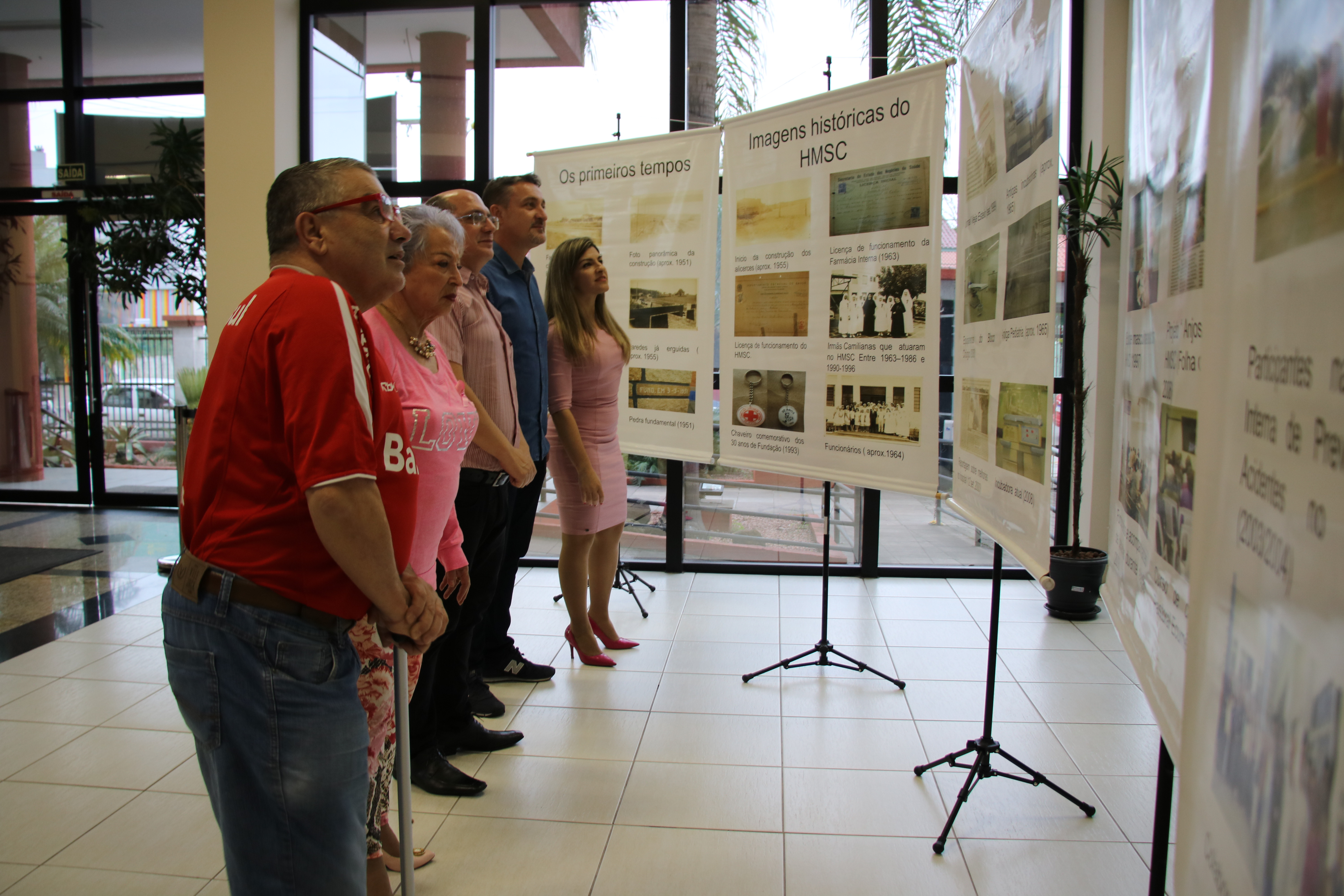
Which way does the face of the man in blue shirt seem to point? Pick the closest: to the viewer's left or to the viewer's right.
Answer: to the viewer's right

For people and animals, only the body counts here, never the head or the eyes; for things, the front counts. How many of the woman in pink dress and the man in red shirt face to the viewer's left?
0

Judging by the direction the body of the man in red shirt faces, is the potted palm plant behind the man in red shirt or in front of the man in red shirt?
in front

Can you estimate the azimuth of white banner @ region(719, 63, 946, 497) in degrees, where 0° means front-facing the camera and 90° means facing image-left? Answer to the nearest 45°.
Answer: approximately 45°

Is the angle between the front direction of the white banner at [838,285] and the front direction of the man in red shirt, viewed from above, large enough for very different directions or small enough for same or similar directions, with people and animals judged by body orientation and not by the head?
very different directions

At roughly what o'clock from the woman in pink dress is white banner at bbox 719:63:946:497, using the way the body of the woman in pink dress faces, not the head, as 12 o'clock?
The white banner is roughly at 11 o'clock from the woman in pink dress.

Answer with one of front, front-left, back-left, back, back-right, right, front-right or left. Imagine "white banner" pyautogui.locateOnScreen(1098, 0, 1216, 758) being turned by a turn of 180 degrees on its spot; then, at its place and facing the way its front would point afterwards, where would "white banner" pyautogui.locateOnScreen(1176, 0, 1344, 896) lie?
right

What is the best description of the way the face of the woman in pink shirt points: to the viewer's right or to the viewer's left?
to the viewer's right

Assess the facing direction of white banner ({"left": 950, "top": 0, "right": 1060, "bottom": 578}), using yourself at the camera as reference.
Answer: facing the viewer and to the left of the viewer

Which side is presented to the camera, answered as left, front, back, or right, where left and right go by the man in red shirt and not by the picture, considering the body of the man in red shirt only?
right

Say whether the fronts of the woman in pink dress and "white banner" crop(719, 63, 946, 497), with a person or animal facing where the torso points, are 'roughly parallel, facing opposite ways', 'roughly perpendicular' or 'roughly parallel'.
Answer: roughly perpendicular

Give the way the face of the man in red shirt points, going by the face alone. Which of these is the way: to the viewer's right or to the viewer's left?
to the viewer's right

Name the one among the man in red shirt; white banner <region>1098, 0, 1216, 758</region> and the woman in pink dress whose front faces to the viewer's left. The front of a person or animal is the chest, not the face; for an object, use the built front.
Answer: the white banner

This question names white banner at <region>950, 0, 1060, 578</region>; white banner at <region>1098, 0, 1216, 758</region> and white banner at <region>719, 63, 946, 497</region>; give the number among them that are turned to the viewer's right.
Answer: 0
